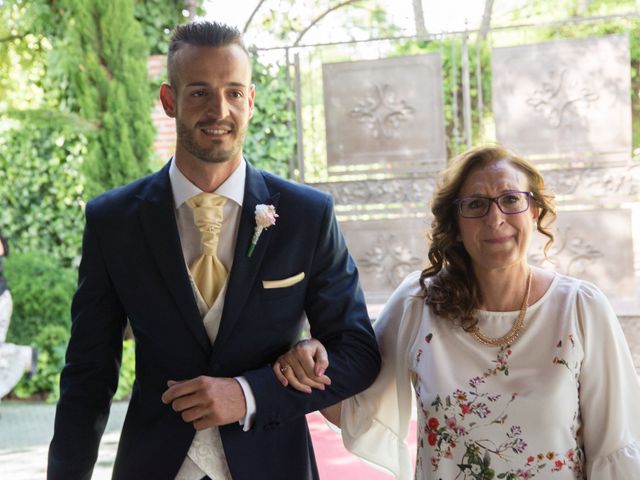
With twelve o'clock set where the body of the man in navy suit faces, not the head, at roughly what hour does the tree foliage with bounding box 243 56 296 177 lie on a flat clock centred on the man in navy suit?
The tree foliage is roughly at 6 o'clock from the man in navy suit.

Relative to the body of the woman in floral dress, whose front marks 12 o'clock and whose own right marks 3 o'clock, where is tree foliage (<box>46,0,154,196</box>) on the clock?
The tree foliage is roughly at 5 o'clock from the woman in floral dress.

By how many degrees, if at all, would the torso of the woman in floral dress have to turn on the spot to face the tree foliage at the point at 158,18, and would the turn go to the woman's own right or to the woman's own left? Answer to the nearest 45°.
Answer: approximately 135° to the woman's own right

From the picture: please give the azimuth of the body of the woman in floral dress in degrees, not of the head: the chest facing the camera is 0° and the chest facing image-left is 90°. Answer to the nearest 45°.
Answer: approximately 0°

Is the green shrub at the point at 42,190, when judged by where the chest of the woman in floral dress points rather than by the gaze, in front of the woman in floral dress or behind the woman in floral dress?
behind

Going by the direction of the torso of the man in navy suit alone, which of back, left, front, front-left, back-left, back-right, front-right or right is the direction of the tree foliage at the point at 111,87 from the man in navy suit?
back

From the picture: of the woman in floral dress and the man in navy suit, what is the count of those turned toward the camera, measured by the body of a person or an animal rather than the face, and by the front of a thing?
2

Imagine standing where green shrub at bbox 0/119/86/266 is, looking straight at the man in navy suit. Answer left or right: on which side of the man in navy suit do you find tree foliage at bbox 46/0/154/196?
left

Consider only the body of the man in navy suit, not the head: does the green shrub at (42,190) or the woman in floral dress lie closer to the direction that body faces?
the woman in floral dress
